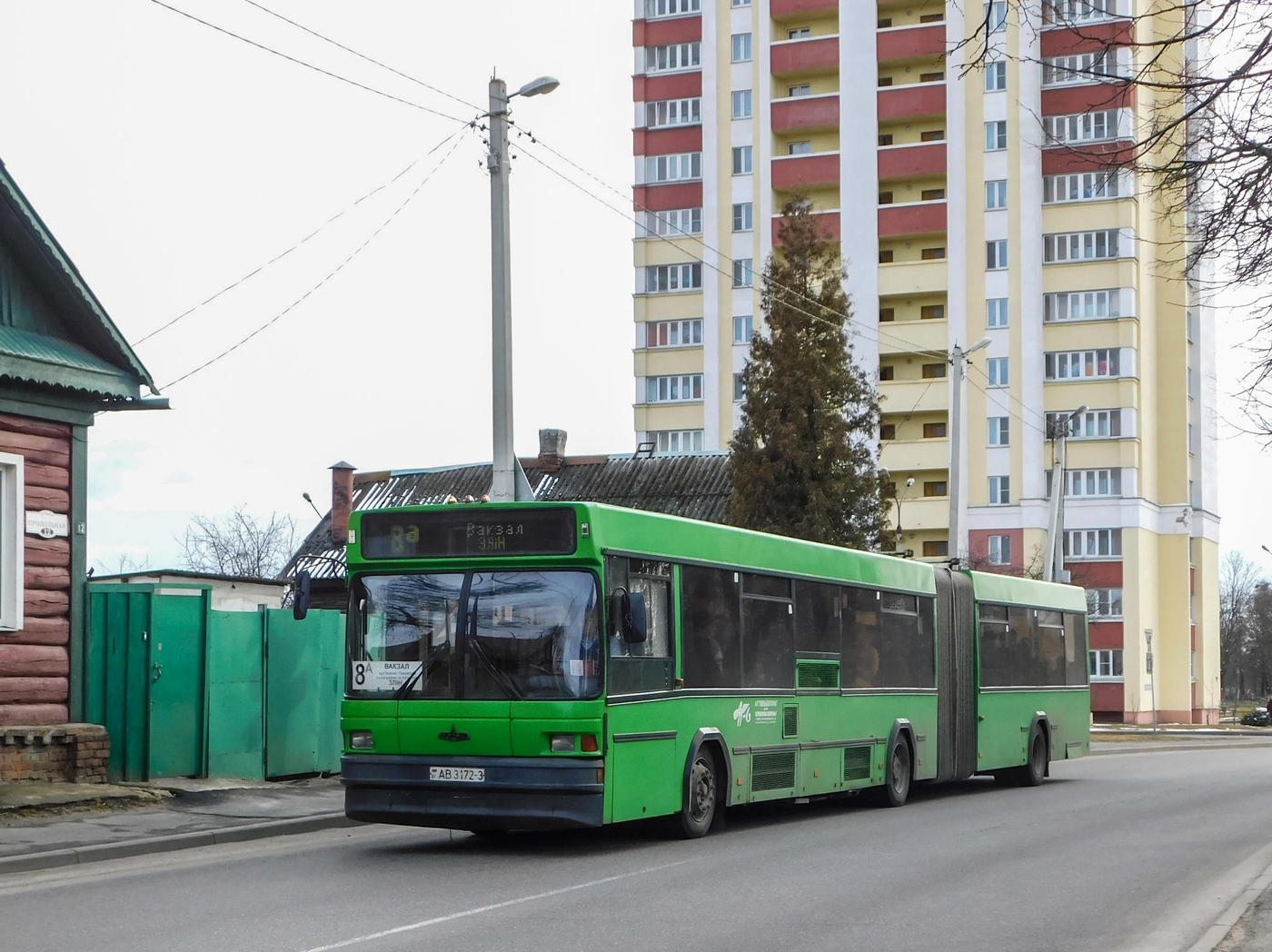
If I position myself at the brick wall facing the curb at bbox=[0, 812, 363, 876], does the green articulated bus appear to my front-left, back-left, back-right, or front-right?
front-left

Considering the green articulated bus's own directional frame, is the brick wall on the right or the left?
on its right

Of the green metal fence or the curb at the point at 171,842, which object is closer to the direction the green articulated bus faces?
the curb

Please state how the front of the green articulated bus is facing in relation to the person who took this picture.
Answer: facing the viewer and to the left of the viewer

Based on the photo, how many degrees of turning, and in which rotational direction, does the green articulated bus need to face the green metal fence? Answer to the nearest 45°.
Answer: approximately 90° to its right

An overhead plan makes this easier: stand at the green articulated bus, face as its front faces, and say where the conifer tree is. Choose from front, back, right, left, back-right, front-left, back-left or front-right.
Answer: back-right

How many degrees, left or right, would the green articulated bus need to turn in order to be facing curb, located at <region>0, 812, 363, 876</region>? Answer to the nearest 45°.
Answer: approximately 45° to its right
